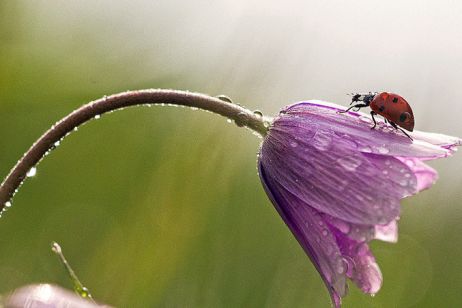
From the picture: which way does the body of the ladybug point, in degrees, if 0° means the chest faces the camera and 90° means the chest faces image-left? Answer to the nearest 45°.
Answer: approximately 90°
